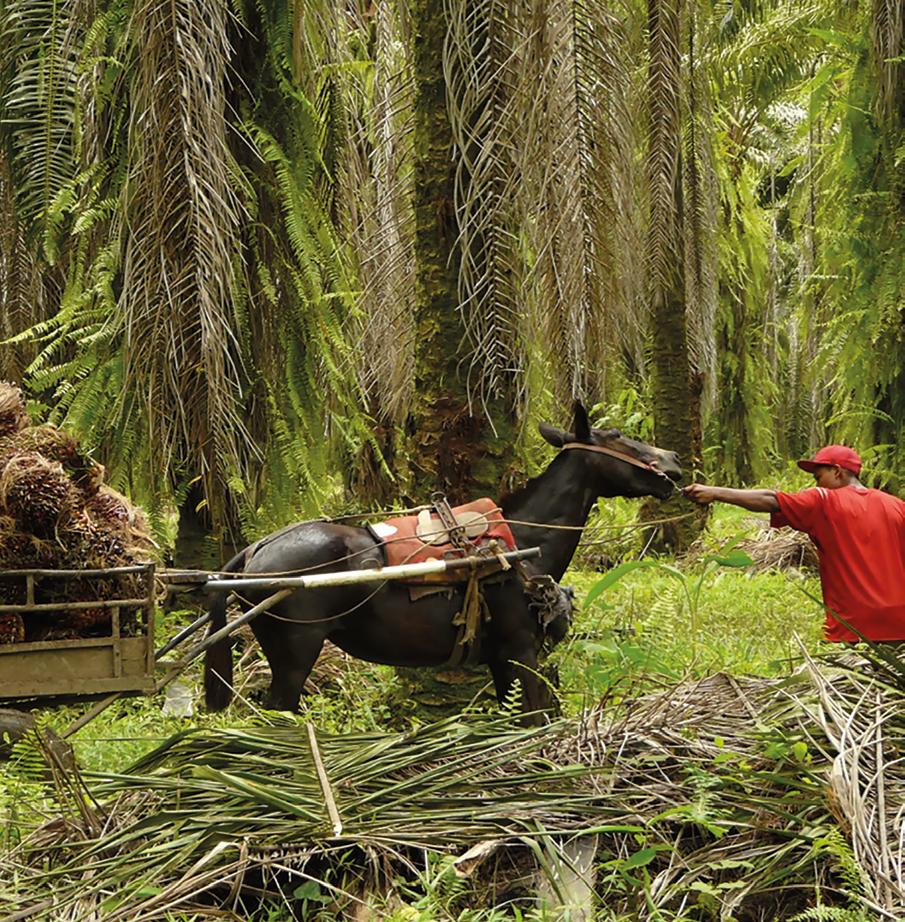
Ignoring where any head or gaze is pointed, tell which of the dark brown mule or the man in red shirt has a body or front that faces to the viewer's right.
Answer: the dark brown mule

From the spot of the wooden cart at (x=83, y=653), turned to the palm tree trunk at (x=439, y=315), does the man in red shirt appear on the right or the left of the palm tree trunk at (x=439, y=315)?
right

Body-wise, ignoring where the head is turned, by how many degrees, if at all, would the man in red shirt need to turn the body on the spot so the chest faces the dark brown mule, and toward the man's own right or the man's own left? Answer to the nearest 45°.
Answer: approximately 45° to the man's own left

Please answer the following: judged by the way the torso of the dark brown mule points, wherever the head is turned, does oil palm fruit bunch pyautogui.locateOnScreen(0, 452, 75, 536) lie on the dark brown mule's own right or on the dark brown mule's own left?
on the dark brown mule's own right

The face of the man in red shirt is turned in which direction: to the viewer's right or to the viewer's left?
to the viewer's left

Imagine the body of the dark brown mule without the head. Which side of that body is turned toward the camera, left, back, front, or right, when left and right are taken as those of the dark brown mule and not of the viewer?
right

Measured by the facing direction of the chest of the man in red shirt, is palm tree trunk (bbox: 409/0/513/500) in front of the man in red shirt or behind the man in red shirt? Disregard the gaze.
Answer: in front

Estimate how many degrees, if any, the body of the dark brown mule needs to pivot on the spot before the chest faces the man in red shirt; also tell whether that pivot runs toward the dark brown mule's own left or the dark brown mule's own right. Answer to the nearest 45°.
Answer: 0° — it already faces them

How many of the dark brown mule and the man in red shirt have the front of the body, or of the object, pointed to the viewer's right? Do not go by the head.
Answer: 1

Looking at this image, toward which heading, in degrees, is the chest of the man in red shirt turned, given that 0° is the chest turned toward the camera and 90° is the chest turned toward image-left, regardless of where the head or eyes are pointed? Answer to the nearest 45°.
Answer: approximately 135°

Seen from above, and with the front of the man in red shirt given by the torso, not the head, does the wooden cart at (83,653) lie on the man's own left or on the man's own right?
on the man's own left
